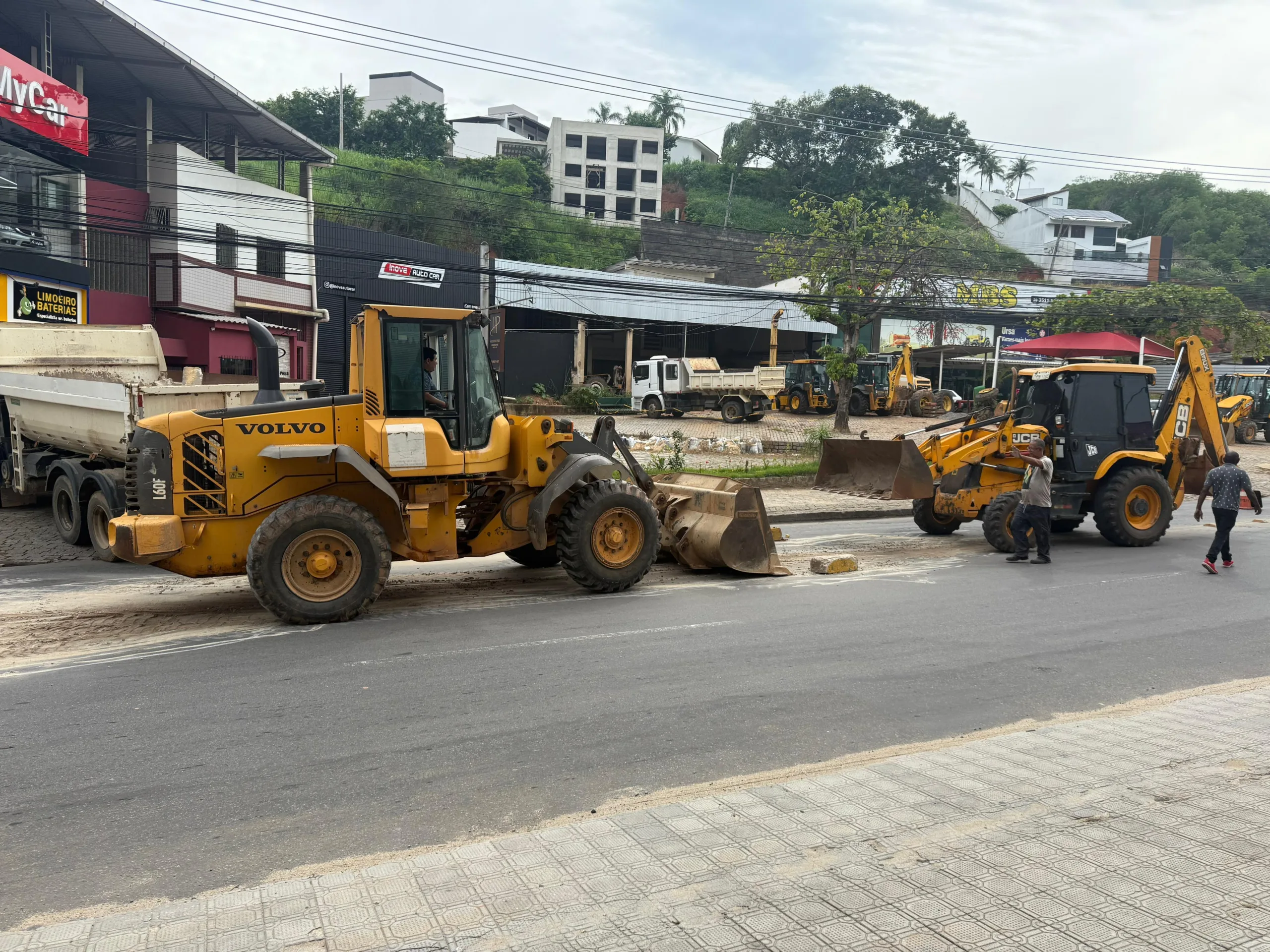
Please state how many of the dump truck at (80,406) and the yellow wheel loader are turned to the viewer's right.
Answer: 1

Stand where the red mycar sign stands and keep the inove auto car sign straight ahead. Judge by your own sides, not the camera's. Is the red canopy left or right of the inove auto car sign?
right

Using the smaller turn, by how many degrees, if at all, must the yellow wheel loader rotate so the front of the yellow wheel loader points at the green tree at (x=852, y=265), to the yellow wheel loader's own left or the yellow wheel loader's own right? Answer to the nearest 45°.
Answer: approximately 45° to the yellow wheel loader's own left

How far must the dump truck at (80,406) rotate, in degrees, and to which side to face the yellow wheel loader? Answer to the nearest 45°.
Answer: approximately 135° to its left

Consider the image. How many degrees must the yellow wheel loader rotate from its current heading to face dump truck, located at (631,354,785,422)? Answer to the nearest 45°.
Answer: approximately 90° to its left

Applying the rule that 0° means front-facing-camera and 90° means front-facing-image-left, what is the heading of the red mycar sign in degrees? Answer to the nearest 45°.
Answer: approximately 315°

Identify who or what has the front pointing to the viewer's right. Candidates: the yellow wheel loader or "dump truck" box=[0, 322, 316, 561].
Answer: the yellow wheel loader

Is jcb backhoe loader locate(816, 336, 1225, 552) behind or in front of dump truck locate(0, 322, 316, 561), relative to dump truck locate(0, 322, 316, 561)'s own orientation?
behind

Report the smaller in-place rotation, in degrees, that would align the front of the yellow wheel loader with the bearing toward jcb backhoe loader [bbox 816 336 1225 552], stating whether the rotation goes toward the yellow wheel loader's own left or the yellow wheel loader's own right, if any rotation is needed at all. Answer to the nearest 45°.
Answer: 0° — it already faces it

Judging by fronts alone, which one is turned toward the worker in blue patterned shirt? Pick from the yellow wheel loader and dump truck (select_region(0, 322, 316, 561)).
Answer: the yellow wheel loader

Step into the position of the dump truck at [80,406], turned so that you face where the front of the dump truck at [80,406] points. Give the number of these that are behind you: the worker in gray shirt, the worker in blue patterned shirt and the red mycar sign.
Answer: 2

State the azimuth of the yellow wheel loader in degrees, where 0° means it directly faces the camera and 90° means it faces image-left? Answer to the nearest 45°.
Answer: approximately 270°
